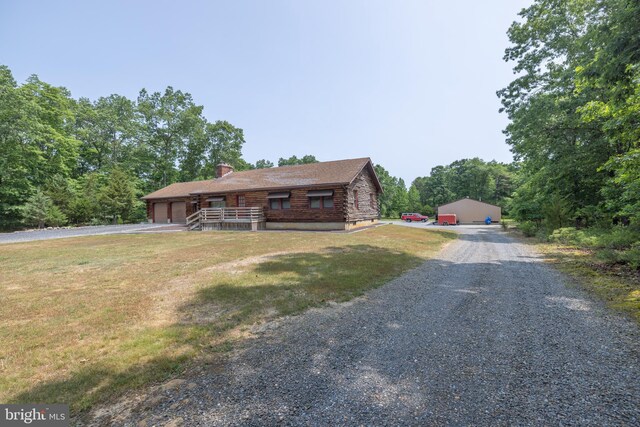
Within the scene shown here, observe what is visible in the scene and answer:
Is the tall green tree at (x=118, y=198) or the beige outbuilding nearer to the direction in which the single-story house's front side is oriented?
the tall green tree

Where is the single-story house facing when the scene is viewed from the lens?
facing the viewer and to the left of the viewer

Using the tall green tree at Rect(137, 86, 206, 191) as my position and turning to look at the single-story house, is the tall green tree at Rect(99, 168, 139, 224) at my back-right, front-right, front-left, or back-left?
front-right

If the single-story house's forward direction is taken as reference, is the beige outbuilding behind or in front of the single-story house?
behind

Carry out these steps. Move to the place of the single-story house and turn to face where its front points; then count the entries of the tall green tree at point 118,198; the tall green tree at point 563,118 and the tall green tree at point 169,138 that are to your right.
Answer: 2

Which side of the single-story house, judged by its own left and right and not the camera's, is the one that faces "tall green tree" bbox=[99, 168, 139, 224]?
right

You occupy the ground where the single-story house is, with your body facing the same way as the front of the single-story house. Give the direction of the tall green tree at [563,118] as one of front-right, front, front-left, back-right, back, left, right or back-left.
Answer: left

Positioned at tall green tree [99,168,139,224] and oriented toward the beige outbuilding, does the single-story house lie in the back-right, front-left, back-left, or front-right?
front-right

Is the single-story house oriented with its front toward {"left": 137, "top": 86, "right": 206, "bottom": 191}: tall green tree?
no
